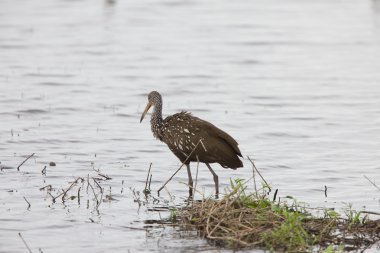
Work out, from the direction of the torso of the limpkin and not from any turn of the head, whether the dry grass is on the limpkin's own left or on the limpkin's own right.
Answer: on the limpkin's own left

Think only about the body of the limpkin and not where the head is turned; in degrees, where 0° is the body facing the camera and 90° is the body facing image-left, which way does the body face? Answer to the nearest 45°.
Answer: approximately 90°
